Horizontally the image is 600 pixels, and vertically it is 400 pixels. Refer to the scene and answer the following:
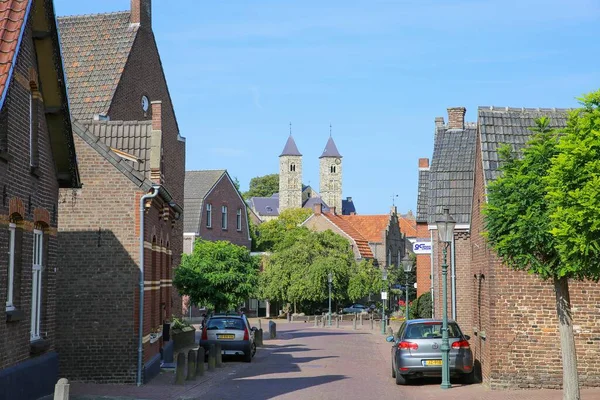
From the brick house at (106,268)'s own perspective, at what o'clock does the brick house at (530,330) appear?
the brick house at (530,330) is roughly at 1 o'clock from the brick house at (106,268).

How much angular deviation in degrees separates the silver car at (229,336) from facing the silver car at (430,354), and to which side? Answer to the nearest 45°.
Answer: approximately 135° to its right

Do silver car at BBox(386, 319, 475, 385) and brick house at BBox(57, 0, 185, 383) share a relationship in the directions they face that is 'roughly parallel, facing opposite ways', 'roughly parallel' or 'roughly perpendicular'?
roughly perpendicular

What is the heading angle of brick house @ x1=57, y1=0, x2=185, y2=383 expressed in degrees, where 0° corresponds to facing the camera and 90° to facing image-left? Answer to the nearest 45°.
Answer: approximately 270°

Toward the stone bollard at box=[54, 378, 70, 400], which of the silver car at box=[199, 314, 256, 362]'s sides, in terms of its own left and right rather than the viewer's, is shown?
back

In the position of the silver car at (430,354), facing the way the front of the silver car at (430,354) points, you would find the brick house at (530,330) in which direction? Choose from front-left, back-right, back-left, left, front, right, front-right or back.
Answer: back-right

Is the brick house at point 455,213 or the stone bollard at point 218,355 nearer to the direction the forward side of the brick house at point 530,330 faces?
the stone bollard

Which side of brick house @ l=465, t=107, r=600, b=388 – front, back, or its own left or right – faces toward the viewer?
left

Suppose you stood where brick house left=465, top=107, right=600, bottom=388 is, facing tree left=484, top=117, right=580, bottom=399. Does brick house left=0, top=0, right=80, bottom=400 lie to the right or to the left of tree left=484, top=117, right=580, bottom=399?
right

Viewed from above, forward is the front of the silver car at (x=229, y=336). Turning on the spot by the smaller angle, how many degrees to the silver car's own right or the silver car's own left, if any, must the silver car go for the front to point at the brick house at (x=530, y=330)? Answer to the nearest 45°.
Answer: approximately 135° to the silver car's own right

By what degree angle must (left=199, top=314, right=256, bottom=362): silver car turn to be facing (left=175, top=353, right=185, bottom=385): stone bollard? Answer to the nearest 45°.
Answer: approximately 180°

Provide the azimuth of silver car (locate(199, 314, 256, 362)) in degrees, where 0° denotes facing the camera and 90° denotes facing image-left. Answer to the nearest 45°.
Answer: approximately 180°

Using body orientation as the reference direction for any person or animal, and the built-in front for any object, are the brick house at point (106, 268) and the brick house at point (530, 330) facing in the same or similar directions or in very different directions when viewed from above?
very different directions
